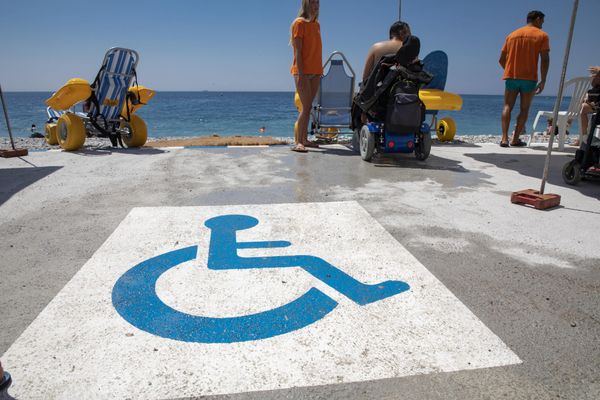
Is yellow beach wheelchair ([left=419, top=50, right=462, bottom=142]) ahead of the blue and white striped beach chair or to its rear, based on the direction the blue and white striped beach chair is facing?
to the rear

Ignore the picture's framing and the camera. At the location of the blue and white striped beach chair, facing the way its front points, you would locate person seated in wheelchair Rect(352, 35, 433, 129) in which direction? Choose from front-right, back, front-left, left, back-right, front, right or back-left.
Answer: back

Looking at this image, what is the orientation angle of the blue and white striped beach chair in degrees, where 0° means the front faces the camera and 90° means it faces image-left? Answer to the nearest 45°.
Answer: approximately 135°

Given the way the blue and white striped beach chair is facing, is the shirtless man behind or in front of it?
behind

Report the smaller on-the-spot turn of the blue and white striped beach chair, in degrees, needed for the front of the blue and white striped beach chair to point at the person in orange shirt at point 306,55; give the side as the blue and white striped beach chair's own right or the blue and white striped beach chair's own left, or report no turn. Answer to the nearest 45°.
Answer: approximately 180°

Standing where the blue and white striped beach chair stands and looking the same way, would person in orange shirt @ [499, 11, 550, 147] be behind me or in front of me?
behind

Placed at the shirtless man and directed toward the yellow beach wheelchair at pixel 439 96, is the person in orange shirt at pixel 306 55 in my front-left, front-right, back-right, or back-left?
back-left
